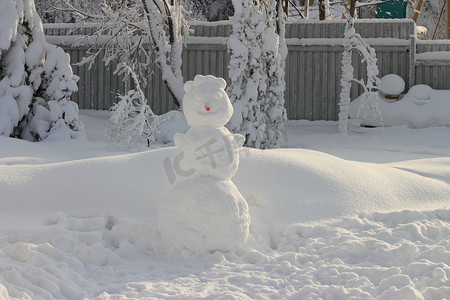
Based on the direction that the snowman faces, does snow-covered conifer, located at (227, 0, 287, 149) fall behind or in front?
behind

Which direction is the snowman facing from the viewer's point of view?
toward the camera

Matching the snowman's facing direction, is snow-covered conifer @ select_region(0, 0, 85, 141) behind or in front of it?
behind
